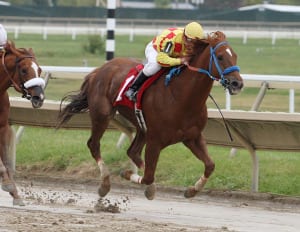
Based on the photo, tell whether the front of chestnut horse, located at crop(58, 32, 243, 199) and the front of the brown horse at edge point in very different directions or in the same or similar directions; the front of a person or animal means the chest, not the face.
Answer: same or similar directions

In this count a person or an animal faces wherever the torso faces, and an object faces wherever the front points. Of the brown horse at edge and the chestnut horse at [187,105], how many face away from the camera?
0

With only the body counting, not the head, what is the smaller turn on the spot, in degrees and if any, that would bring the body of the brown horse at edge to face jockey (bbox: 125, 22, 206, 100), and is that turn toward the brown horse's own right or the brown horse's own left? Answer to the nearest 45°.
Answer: approximately 45° to the brown horse's own left

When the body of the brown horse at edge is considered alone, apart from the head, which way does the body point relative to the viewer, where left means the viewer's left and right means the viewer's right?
facing the viewer and to the right of the viewer

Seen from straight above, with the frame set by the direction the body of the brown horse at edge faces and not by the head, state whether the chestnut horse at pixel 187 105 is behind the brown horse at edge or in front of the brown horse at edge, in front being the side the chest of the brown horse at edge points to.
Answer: in front

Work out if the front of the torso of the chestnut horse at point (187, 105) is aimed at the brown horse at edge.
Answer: no
